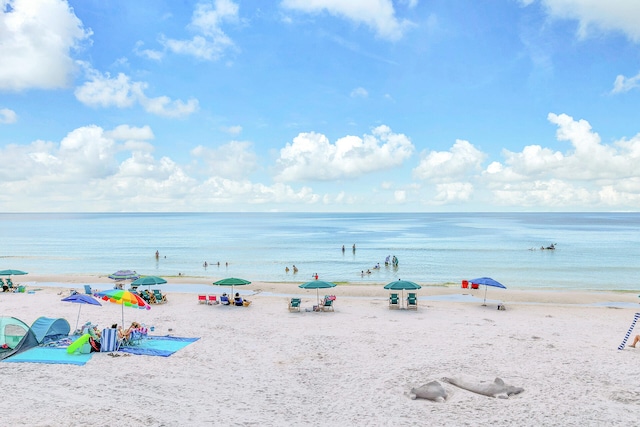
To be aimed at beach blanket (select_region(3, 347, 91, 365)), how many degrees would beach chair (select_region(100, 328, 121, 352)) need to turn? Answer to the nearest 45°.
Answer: approximately 90° to its left

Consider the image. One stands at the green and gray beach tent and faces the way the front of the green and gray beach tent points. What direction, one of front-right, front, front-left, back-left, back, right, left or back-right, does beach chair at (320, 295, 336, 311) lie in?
back-left

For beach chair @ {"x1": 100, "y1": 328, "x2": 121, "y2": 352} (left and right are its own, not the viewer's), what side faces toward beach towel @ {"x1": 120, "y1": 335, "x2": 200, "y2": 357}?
right

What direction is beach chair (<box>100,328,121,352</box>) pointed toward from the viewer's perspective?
away from the camera

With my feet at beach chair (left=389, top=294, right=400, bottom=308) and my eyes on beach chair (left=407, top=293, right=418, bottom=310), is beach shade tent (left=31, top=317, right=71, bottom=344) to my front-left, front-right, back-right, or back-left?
back-right

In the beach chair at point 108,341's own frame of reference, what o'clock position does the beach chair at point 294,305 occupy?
the beach chair at point 294,305 is roughly at 2 o'clock from the beach chair at point 108,341.

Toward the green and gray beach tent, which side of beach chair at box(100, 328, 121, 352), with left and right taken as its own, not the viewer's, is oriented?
left

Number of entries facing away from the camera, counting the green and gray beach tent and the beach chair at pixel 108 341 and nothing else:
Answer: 1

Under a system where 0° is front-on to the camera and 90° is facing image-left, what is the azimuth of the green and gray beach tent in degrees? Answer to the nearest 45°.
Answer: approximately 45°
